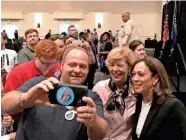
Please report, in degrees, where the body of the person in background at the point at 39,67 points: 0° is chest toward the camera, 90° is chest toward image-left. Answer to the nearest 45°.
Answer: approximately 315°

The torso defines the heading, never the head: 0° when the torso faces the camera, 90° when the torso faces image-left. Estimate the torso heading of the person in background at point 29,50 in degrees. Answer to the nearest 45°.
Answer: approximately 315°

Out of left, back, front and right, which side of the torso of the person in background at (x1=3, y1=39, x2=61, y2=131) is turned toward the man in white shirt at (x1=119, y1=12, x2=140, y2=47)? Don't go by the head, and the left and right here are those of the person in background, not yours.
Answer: left

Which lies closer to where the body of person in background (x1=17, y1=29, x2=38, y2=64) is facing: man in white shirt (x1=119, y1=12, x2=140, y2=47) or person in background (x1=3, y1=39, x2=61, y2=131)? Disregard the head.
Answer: the person in background

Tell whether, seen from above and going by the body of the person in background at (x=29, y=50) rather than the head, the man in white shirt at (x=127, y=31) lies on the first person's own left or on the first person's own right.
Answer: on the first person's own left

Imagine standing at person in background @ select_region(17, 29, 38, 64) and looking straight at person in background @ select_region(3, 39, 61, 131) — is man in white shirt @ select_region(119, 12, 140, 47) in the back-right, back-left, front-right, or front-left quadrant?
back-left

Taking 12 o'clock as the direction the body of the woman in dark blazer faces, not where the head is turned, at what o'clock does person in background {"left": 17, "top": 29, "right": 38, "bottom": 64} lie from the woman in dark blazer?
The person in background is roughly at 3 o'clock from the woman in dark blazer.
